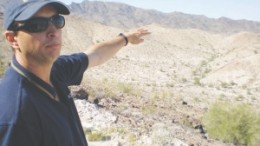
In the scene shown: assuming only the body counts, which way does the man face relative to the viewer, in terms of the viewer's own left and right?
facing the viewer and to the right of the viewer

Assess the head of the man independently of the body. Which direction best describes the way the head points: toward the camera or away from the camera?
toward the camera
